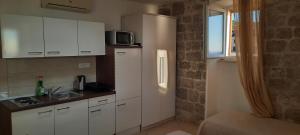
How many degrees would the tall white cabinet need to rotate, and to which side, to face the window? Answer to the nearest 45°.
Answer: approximately 45° to its left

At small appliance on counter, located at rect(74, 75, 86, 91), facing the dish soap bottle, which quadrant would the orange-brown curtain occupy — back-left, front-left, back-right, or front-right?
back-left

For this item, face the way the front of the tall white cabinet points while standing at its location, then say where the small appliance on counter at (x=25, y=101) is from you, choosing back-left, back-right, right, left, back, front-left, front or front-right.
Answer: right

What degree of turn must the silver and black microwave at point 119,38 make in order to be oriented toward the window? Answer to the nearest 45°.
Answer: approximately 45° to its left

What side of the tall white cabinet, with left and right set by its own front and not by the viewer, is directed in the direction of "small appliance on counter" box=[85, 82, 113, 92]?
right

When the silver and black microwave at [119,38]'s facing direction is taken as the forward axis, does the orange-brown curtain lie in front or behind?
in front

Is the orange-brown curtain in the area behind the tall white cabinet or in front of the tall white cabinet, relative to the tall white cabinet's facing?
in front

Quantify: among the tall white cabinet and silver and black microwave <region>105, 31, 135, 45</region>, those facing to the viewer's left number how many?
0
